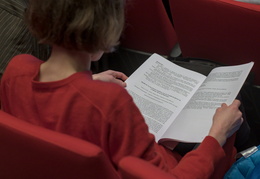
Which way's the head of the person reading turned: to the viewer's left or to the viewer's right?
to the viewer's right

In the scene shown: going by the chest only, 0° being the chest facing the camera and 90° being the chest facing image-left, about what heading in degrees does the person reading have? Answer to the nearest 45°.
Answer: approximately 225°
